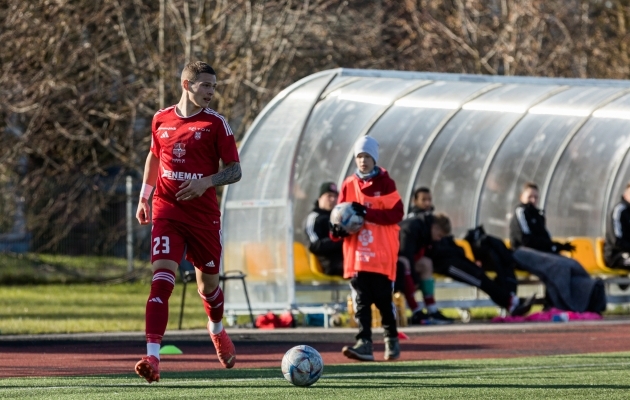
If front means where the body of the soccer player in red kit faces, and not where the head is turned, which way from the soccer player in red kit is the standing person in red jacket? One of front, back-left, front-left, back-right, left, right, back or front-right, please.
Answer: back-left

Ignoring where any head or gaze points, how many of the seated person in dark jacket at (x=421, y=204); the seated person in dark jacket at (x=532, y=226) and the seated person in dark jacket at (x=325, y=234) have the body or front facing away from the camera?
0

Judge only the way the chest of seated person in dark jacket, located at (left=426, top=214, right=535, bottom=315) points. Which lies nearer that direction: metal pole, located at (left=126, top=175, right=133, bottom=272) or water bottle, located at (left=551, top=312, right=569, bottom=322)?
the water bottle

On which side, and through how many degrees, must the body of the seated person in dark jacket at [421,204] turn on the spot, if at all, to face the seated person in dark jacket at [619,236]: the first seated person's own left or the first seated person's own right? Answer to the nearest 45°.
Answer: approximately 90° to the first seated person's own left

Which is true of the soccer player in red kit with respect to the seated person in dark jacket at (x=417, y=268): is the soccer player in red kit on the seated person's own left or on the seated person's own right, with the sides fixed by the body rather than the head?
on the seated person's own right

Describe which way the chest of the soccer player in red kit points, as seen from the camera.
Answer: toward the camera

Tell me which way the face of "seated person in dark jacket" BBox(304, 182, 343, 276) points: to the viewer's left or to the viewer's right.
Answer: to the viewer's right

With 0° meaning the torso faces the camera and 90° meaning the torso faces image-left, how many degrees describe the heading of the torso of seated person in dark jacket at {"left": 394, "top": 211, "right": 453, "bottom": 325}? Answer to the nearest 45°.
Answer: approximately 315°

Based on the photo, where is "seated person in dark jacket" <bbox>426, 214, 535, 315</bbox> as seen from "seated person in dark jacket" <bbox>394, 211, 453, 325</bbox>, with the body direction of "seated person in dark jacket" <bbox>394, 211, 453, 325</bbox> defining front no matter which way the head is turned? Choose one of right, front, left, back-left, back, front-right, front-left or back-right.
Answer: left

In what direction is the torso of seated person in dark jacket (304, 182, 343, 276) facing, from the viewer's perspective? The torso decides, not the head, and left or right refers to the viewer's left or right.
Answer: facing the viewer and to the right of the viewer

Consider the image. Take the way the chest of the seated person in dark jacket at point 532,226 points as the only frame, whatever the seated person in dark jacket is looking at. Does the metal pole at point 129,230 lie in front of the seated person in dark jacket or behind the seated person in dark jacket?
behind

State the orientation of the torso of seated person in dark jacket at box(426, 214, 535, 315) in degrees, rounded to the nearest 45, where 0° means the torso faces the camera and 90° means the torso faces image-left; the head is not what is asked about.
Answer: approximately 315°

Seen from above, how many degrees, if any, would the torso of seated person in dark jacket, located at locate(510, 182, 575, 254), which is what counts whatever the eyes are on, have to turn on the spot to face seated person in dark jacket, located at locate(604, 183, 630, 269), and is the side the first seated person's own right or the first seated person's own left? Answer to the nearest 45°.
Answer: approximately 90° to the first seated person's own left

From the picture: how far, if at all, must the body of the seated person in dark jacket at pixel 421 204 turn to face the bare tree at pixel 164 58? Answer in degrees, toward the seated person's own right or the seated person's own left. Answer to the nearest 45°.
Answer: approximately 180°
